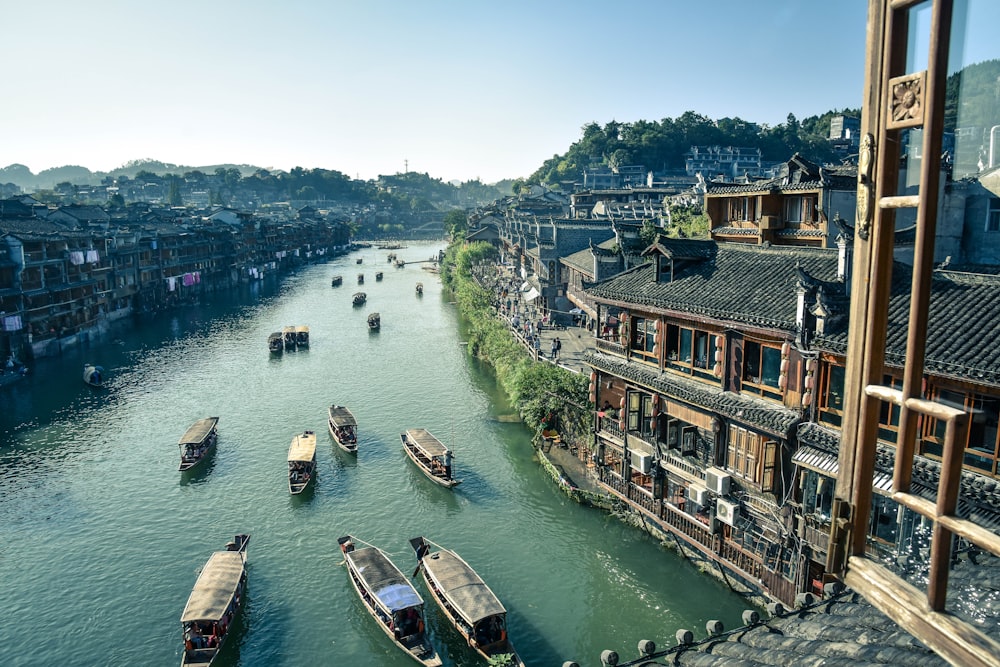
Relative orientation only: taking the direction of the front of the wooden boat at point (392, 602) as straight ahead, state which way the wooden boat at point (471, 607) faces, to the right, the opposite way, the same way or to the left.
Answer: the same way

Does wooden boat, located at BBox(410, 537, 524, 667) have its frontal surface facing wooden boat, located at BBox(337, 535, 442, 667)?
no

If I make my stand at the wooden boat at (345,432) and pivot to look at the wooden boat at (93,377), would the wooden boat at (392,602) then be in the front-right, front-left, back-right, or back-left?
back-left

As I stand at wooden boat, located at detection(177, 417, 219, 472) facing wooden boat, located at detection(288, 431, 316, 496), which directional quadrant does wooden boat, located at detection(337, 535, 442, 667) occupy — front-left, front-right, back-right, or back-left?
front-right

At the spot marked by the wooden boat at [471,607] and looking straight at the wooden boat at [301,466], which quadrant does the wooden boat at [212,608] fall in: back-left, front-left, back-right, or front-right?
front-left
